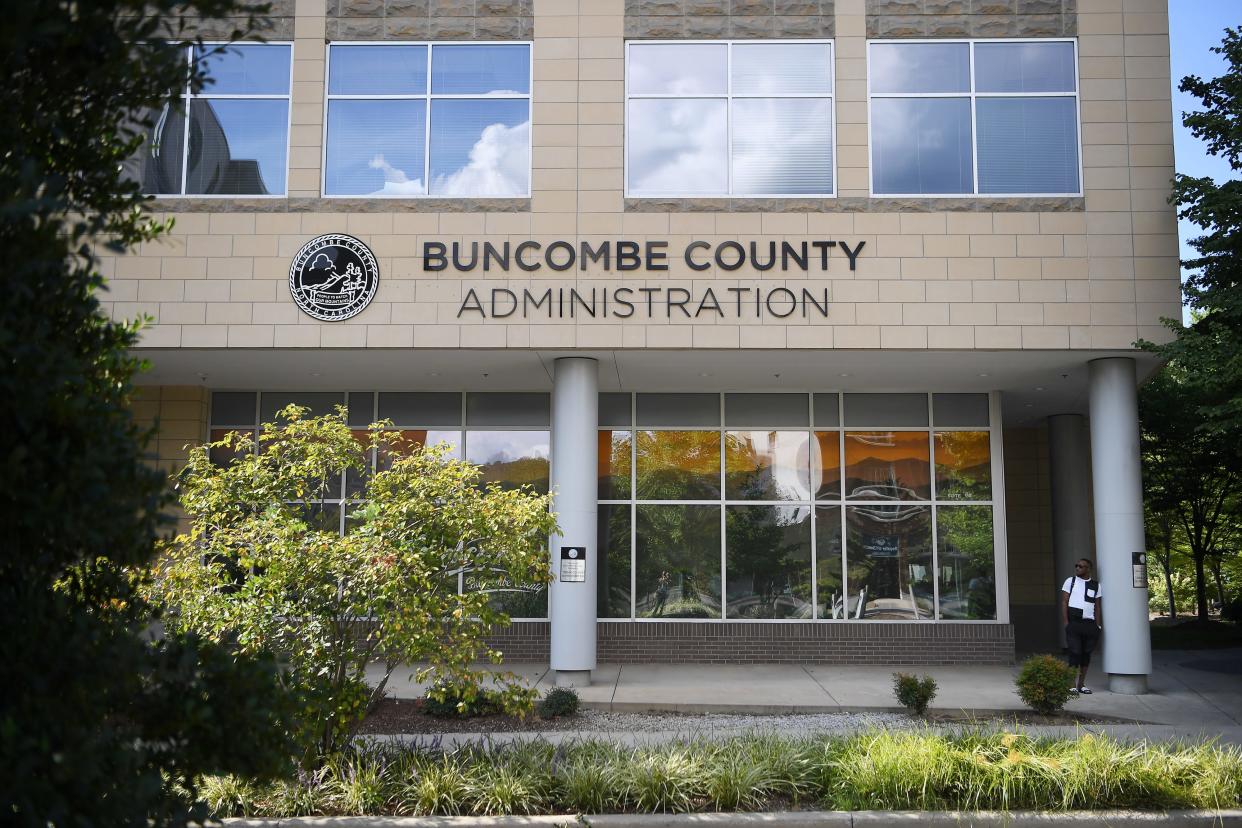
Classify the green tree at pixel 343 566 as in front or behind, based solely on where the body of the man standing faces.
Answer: in front

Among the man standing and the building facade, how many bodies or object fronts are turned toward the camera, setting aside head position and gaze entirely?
2

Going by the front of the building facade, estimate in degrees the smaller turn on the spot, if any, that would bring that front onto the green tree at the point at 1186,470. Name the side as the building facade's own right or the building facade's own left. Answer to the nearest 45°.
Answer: approximately 135° to the building facade's own left

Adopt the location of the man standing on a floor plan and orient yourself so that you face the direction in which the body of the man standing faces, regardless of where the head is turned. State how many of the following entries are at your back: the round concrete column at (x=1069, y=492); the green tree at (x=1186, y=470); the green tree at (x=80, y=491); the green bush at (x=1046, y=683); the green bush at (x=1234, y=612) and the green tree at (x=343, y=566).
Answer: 3

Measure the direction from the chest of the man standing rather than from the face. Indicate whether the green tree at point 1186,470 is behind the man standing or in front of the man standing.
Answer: behind

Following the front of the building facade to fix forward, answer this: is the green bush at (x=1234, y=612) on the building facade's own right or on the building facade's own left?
on the building facade's own left
